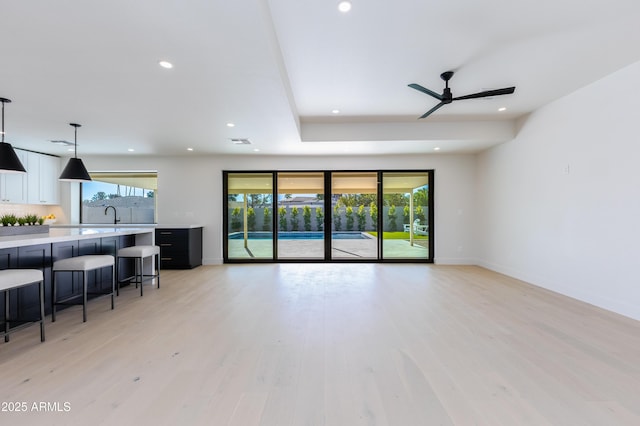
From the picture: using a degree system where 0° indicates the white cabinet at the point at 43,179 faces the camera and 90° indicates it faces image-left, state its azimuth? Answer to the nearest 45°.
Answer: approximately 315°

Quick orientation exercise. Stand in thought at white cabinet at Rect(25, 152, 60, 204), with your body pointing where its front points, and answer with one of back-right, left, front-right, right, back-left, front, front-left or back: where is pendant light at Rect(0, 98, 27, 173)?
front-right

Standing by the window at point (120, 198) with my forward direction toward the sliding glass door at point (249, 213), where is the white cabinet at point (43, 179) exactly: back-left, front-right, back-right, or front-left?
back-right

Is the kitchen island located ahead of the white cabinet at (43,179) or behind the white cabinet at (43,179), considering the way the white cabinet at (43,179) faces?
ahead

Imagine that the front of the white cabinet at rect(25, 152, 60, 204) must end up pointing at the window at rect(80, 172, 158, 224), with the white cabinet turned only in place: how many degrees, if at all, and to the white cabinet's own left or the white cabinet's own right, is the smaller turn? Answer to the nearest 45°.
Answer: approximately 45° to the white cabinet's own left

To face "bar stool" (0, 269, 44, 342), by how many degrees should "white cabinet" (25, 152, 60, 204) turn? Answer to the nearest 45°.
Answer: approximately 45° to its right
